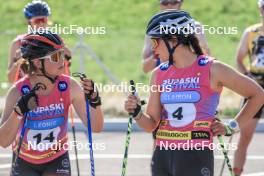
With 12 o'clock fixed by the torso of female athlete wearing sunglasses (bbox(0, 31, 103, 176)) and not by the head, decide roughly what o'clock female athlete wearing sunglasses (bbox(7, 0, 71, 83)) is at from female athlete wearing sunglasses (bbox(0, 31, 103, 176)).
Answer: female athlete wearing sunglasses (bbox(7, 0, 71, 83)) is roughly at 6 o'clock from female athlete wearing sunglasses (bbox(0, 31, 103, 176)).

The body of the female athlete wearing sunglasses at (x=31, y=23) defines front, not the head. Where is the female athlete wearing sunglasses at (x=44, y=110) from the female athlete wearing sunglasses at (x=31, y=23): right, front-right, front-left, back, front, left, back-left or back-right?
front

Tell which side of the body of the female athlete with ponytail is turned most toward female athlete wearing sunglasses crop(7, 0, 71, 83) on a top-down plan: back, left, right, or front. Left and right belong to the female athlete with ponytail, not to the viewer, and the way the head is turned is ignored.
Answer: right

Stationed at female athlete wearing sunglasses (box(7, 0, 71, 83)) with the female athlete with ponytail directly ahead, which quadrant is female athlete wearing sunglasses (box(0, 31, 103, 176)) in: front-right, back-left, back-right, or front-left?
front-right

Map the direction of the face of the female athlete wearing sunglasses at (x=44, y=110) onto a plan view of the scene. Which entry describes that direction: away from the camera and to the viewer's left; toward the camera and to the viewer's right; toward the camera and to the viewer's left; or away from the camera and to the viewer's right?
toward the camera and to the viewer's right

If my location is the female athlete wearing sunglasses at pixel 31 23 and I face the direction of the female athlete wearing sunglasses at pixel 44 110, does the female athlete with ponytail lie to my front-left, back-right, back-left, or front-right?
front-left

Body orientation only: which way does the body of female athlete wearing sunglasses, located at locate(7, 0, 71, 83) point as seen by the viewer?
toward the camera

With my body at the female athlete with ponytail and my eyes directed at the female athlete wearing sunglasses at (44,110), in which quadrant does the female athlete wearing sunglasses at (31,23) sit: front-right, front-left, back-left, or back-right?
front-right

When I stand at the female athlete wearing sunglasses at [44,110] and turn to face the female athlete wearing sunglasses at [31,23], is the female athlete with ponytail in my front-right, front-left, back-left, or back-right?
back-right

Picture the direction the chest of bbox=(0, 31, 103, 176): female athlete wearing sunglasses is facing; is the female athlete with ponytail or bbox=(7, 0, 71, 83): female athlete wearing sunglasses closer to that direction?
the female athlete with ponytail

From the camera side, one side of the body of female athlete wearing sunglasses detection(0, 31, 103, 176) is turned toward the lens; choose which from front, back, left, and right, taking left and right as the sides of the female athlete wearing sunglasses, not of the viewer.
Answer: front
